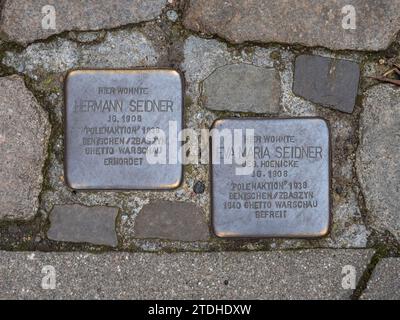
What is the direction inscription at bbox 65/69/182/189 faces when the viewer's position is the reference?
facing the viewer

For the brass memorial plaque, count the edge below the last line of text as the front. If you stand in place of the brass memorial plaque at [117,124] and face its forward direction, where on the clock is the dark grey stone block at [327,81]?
The dark grey stone block is roughly at 9 o'clock from the brass memorial plaque.

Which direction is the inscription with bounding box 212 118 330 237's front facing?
toward the camera

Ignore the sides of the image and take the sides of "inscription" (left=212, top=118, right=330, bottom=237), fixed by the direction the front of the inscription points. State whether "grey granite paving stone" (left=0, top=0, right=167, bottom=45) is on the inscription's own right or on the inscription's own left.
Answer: on the inscription's own right

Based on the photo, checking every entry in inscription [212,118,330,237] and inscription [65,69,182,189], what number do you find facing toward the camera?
2

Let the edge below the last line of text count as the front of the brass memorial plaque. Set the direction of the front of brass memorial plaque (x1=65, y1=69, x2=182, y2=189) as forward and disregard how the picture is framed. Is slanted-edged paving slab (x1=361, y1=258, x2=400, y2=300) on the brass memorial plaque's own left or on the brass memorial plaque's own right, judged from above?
on the brass memorial plaque's own left

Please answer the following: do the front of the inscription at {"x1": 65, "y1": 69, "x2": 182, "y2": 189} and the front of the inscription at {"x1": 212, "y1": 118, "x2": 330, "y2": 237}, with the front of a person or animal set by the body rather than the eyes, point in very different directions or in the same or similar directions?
same or similar directions
